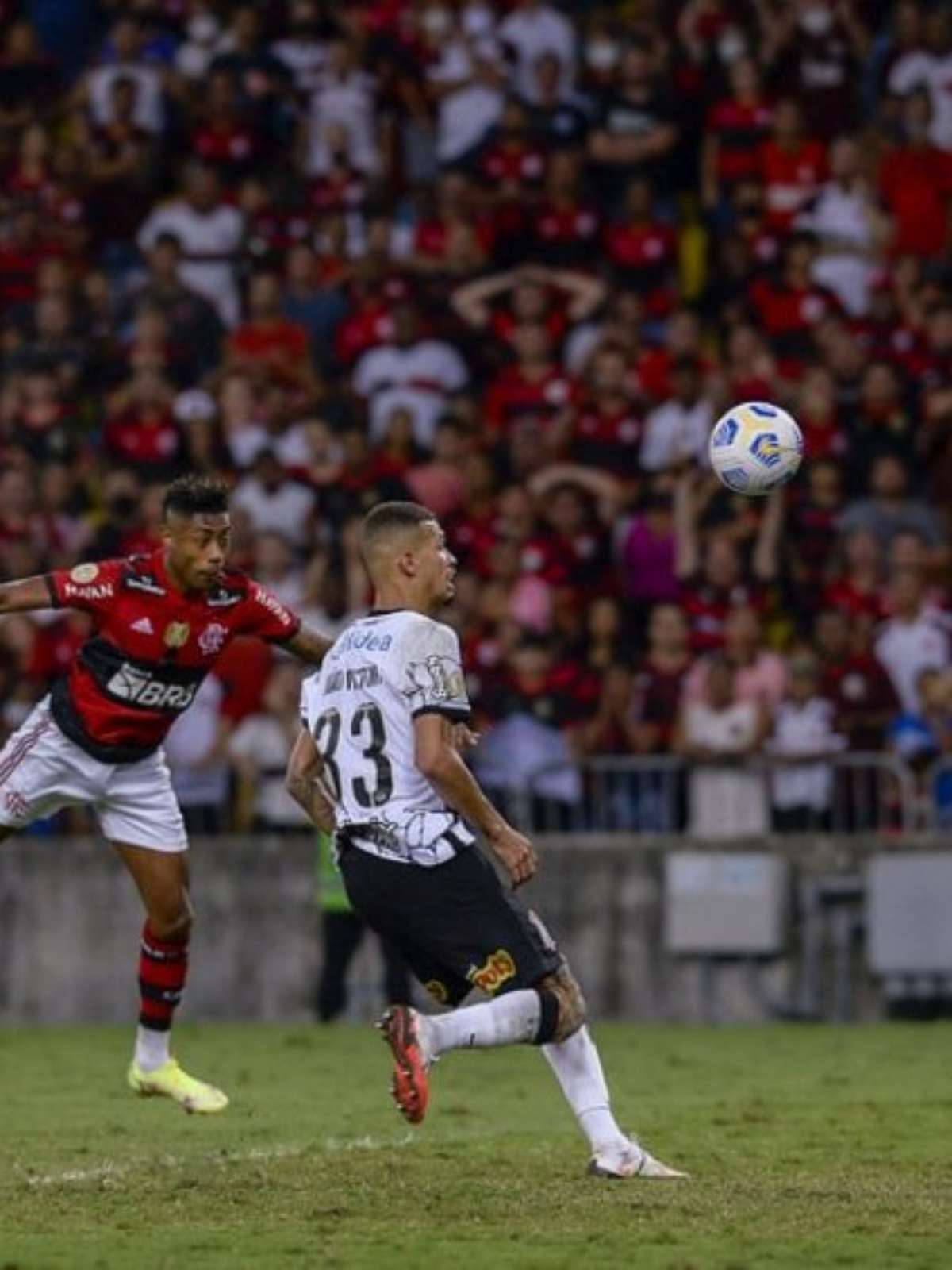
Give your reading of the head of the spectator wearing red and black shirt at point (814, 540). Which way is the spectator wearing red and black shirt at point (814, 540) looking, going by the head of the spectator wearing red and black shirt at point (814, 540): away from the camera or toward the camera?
toward the camera

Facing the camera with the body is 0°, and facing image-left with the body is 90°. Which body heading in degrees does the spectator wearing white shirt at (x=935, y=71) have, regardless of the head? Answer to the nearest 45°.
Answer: approximately 0°

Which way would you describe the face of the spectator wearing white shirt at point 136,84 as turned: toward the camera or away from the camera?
toward the camera

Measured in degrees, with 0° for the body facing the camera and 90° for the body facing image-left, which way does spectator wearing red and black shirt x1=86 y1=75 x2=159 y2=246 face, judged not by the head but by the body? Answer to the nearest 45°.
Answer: approximately 0°

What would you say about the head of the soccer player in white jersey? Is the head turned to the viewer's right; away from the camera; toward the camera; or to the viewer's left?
to the viewer's right

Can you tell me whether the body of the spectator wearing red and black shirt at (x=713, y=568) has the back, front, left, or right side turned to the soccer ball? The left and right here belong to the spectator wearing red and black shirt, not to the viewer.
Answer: front

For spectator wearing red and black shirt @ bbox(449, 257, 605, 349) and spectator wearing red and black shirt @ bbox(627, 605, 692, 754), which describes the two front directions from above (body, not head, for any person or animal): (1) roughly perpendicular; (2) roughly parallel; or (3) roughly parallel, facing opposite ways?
roughly parallel

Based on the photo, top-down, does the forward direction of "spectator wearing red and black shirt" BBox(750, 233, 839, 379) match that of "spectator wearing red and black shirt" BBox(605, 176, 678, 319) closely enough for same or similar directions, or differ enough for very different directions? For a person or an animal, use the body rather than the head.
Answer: same or similar directions

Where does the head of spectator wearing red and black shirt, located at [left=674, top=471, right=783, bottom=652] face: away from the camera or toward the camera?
toward the camera

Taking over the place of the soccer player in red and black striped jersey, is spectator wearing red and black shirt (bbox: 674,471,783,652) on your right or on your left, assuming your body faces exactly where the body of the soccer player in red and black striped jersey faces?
on your left

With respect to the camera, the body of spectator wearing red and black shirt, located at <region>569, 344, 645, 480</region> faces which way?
toward the camera

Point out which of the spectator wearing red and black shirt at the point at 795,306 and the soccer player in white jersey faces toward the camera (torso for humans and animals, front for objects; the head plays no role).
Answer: the spectator wearing red and black shirt

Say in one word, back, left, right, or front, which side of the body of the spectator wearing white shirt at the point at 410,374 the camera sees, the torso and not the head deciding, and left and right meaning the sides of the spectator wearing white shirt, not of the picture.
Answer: front

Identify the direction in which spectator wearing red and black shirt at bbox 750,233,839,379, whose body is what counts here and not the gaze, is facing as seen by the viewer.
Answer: toward the camera
